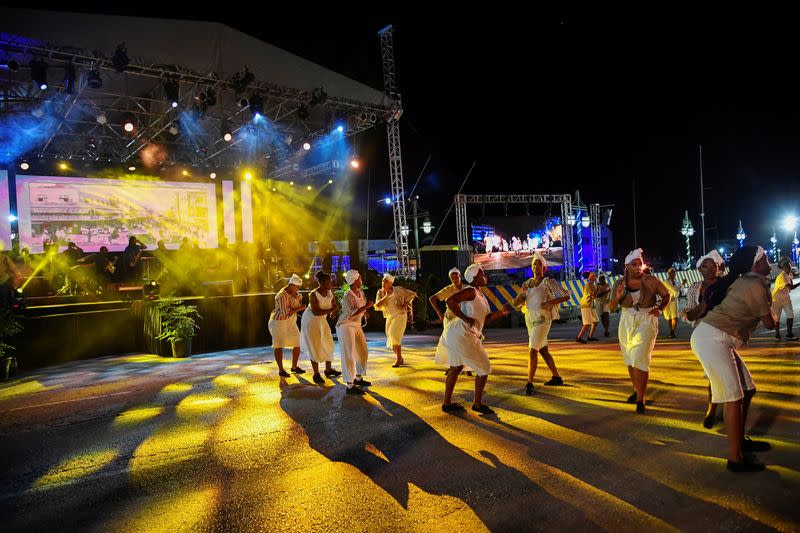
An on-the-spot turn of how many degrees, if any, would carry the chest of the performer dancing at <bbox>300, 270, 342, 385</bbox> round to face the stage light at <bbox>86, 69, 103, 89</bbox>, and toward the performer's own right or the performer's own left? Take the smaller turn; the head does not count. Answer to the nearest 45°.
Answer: approximately 180°

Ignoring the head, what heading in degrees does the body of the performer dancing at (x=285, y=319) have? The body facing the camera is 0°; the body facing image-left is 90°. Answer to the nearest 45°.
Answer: approximately 315°

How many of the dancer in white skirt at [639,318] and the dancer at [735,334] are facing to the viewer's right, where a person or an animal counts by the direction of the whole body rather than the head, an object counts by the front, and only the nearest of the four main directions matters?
1

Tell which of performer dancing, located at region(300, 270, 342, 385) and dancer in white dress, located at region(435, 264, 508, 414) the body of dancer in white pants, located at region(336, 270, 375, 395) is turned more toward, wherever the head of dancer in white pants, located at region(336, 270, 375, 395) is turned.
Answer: the dancer in white dress
